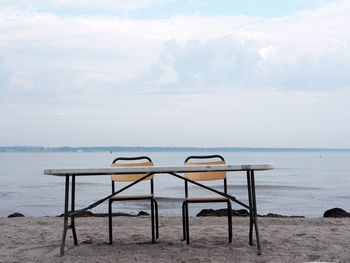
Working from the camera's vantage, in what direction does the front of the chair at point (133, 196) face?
facing the viewer
